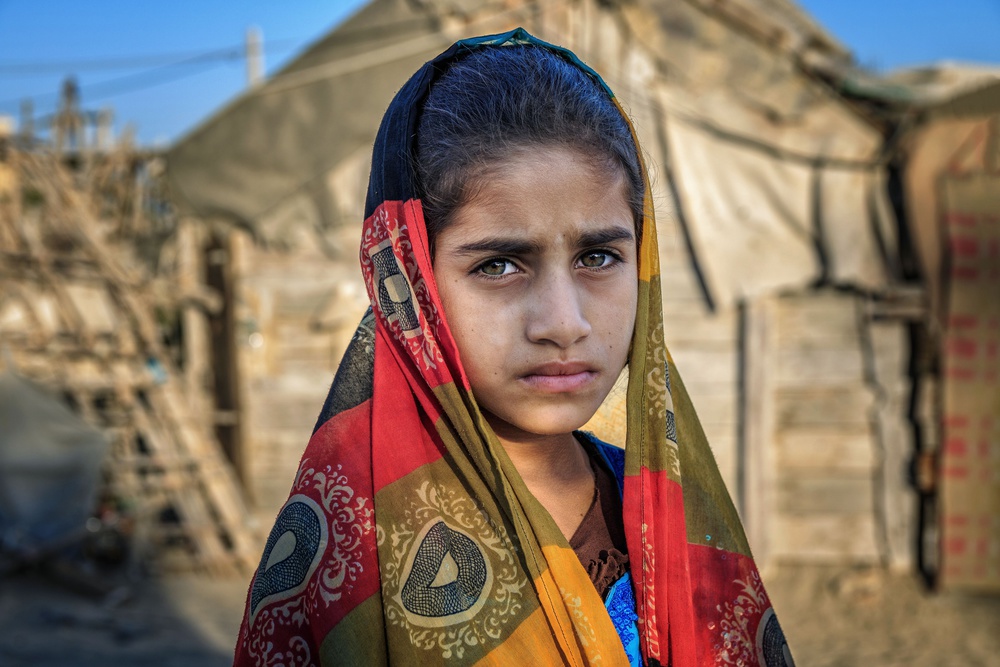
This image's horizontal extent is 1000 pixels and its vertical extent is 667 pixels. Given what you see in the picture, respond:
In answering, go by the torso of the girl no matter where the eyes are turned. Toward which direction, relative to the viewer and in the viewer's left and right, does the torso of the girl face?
facing the viewer and to the right of the viewer

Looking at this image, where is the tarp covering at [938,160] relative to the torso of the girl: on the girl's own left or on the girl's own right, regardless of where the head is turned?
on the girl's own left

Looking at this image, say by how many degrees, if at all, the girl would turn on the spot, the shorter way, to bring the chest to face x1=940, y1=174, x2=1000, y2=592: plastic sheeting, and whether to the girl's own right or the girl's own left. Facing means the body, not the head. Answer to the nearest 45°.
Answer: approximately 90° to the girl's own left

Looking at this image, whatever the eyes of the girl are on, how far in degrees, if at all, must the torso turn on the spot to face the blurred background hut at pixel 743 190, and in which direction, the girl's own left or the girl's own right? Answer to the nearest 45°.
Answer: approximately 135° to the girl's own left

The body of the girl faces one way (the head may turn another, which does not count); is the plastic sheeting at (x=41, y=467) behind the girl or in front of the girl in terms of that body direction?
behind

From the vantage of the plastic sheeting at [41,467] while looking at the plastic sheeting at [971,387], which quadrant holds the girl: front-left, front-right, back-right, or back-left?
front-right

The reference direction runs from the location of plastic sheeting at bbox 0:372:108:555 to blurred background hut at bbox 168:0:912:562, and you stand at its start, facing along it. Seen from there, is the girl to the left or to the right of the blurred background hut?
right

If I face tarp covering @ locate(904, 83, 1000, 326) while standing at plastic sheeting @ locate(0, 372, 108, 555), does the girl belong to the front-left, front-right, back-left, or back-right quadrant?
front-right
